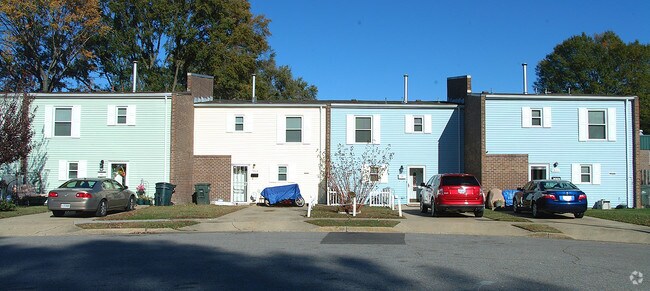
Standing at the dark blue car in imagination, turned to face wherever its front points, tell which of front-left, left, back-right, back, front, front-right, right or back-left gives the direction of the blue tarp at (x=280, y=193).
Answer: front-left

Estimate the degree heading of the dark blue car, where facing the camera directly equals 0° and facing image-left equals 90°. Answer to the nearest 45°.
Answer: approximately 135°

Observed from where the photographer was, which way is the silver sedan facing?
facing away from the viewer and to the right of the viewer

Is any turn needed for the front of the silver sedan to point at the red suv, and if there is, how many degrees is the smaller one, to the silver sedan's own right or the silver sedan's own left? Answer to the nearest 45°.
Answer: approximately 90° to the silver sedan's own right

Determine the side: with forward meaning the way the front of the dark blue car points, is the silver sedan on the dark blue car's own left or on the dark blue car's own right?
on the dark blue car's own left

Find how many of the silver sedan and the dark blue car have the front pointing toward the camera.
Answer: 0

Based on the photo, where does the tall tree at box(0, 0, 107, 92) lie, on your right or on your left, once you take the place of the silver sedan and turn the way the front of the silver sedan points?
on your left
